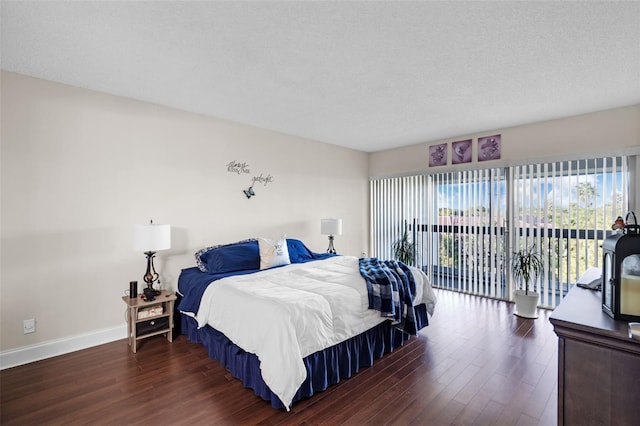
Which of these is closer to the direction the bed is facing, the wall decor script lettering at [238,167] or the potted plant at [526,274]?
the potted plant

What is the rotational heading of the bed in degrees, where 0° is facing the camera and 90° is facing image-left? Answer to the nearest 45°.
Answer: approximately 315°

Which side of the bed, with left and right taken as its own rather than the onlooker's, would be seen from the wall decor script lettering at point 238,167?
back

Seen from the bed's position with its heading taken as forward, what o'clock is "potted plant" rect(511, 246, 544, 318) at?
The potted plant is roughly at 10 o'clock from the bed.

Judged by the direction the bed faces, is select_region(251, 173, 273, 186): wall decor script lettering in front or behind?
behind

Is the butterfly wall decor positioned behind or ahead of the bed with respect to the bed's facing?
behind

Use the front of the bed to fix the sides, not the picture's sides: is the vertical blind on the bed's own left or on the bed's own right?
on the bed's own left

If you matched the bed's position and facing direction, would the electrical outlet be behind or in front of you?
behind
